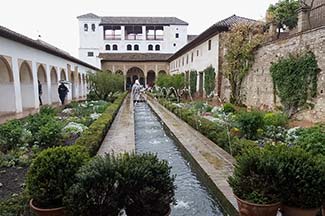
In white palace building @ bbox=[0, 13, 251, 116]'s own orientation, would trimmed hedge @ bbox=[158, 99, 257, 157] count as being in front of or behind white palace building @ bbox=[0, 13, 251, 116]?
in front

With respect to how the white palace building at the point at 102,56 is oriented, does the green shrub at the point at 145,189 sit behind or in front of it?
in front

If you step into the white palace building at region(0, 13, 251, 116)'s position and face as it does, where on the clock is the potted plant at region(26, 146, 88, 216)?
The potted plant is roughly at 12 o'clock from the white palace building.

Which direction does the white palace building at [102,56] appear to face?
toward the camera

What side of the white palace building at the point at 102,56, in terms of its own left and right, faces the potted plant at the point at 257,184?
front

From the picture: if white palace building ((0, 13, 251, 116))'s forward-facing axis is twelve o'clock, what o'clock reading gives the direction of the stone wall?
The stone wall is roughly at 11 o'clock from the white palace building.

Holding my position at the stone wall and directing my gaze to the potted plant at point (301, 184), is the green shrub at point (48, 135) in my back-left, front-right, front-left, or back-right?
front-right

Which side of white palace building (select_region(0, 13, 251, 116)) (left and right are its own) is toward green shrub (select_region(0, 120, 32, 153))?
front

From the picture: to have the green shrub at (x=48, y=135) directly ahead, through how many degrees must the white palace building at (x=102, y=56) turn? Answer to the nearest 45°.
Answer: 0° — it already faces it

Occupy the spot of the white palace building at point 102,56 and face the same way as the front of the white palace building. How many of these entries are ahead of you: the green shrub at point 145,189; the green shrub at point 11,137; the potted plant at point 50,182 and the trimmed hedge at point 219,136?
4

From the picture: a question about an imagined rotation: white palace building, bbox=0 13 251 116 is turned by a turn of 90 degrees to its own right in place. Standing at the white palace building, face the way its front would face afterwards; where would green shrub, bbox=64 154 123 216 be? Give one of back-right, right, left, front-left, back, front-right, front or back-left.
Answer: left

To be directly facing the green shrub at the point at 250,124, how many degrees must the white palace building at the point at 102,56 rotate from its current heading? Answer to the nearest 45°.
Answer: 0° — it already faces it

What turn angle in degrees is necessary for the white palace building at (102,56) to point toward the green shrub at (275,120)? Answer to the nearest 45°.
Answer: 0° — it already faces it
